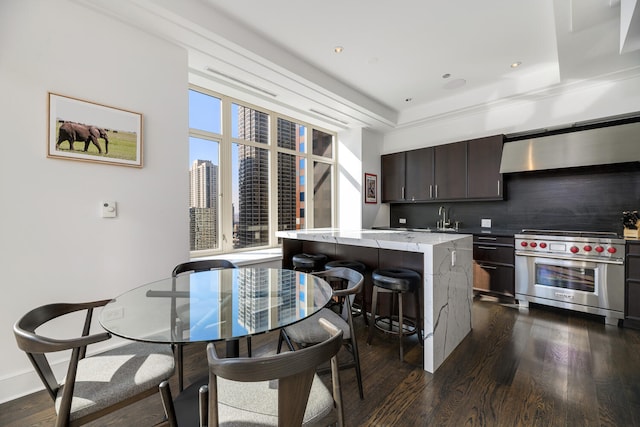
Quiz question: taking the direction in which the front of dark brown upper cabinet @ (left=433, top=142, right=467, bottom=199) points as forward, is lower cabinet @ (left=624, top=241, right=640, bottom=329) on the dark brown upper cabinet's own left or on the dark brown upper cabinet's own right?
on the dark brown upper cabinet's own left

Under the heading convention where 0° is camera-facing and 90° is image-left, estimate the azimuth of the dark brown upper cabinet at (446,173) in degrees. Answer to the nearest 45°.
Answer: approximately 45°

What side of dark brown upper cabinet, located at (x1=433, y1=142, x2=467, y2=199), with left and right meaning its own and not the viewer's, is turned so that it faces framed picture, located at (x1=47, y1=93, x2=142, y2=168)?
front

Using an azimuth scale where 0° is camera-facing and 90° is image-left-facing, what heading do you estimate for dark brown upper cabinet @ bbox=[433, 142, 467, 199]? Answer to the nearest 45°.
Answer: approximately 45°

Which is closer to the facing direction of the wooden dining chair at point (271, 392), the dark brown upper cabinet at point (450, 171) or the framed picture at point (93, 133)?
the framed picture

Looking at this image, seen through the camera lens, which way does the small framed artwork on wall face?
facing the viewer and to the right of the viewer

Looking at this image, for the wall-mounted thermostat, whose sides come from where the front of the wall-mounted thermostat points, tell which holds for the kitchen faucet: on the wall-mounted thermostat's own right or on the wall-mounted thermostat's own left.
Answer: on the wall-mounted thermostat's own left

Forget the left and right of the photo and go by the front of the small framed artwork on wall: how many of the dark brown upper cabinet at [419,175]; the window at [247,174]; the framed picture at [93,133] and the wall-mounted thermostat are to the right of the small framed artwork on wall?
3

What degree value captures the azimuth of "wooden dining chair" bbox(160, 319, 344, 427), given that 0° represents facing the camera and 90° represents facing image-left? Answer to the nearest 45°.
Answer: approximately 135°
